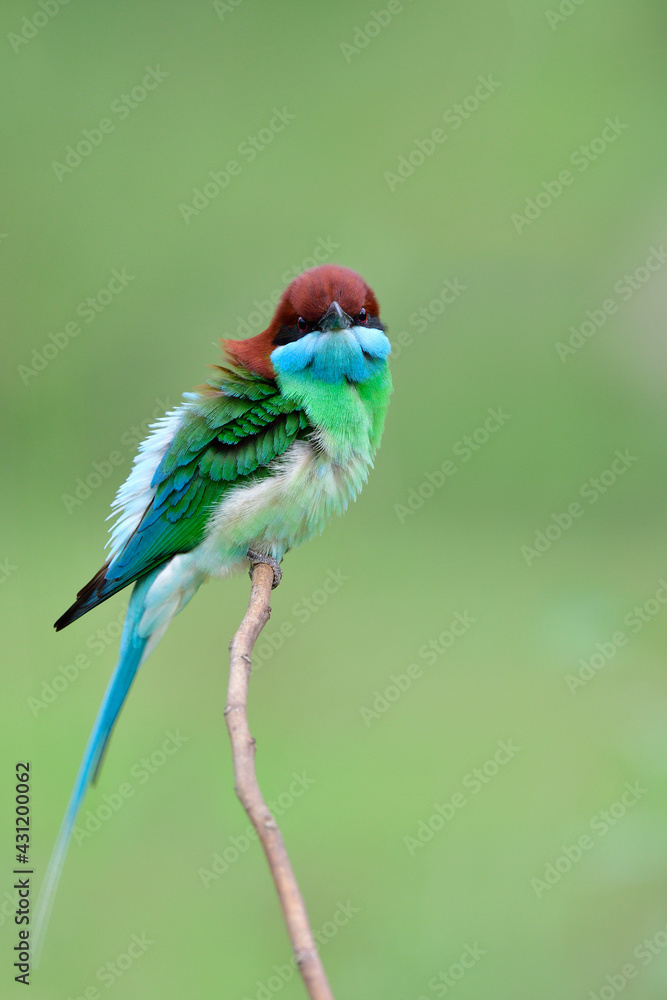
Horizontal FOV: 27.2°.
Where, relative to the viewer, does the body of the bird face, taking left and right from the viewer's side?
facing the viewer and to the right of the viewer
